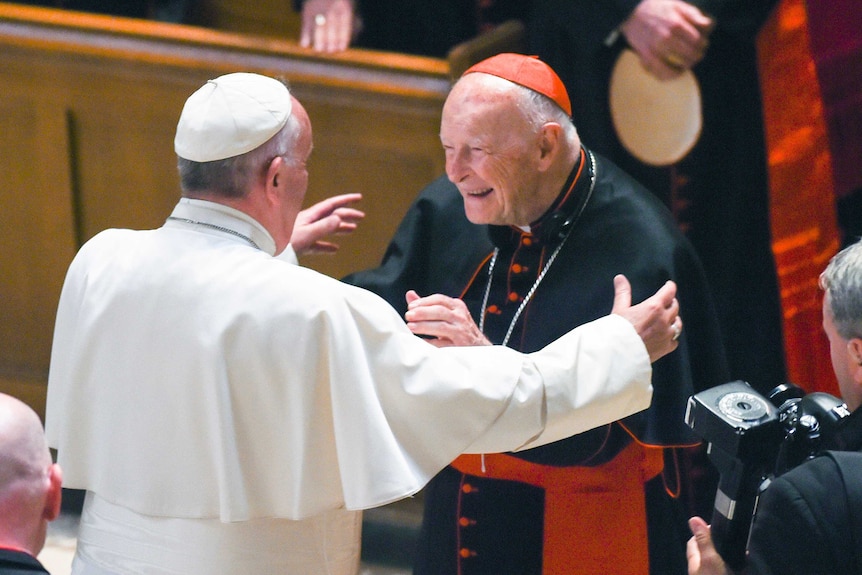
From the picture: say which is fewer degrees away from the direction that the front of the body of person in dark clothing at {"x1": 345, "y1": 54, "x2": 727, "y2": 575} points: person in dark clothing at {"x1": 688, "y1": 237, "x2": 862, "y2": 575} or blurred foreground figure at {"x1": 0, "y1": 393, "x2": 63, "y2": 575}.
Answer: the blurred foreground figure

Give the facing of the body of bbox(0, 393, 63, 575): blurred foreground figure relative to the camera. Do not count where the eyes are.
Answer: away from the camera

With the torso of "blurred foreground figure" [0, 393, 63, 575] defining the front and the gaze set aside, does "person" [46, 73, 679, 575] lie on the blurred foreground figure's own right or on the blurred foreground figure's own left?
on the blurred foreground figure's own right

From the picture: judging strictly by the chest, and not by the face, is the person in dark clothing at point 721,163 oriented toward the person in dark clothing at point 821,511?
yes

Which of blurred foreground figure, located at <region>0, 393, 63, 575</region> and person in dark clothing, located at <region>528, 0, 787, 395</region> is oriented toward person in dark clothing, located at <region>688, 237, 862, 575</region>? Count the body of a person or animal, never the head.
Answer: person in dark clothing, located at <region>528, 0, 787, 395</region>

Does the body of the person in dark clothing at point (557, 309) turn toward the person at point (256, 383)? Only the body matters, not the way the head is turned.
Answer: yes

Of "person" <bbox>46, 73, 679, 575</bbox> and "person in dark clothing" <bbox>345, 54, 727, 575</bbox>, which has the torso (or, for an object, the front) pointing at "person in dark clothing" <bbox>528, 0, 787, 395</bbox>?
the person

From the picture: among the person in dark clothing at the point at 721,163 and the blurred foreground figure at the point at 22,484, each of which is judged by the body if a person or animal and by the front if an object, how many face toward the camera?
1

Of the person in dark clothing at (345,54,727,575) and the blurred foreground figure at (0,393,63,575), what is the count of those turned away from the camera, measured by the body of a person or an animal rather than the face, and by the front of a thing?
1

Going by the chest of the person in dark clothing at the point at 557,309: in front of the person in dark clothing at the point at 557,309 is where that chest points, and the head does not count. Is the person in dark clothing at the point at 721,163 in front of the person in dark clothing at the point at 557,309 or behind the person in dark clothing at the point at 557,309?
behind

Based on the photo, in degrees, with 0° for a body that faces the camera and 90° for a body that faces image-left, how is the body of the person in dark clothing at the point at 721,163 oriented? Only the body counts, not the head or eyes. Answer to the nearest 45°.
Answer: approximately 0°

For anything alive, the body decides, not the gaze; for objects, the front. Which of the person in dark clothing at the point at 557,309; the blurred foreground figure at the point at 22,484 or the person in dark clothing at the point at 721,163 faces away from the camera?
the blurred foreground figure

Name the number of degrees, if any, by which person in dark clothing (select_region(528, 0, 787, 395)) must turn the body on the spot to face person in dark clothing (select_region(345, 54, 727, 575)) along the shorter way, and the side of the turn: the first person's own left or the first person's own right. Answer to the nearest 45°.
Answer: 0° — they already face them
